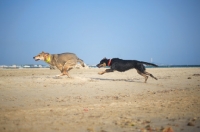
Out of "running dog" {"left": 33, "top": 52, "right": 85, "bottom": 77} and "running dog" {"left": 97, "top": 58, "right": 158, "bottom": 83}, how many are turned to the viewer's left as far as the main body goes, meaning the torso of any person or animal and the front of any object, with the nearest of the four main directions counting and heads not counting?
2

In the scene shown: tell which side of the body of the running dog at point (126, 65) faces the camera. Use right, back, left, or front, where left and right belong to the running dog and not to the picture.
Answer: left

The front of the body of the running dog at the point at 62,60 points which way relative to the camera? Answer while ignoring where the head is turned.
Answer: to the viewer's left

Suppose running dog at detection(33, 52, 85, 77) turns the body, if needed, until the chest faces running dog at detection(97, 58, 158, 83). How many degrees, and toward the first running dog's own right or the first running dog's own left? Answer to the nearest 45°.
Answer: approximately 180°

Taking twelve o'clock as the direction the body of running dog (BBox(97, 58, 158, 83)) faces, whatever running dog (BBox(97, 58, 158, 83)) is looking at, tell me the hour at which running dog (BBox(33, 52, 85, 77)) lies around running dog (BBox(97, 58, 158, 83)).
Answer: running dog (BBox(33, 52, 85, 77)) is roughly at 12 o'clock from running dog (BBox(97, 58, 158, 83)).

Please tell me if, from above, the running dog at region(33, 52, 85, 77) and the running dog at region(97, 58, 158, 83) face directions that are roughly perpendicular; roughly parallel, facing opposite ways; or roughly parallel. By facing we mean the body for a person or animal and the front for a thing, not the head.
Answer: roughly parallel
